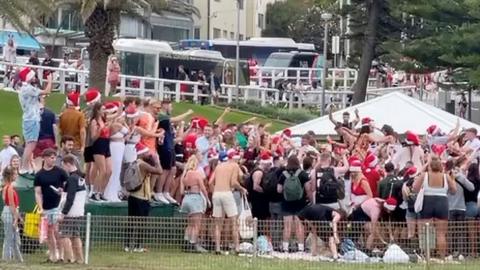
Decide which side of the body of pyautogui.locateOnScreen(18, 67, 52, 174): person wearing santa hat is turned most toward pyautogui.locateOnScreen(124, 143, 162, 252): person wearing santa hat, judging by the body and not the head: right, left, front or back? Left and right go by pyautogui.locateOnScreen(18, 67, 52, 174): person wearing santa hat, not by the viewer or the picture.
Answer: front

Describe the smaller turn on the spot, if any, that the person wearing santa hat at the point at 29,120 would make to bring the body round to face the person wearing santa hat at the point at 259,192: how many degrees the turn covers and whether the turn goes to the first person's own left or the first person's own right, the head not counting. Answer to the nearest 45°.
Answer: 0° — they already face them

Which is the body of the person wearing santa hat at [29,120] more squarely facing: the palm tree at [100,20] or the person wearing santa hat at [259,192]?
the person wearing santa hat

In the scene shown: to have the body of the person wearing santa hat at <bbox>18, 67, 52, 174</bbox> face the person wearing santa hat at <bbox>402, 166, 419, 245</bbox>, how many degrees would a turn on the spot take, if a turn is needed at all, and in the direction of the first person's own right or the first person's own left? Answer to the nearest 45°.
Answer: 0° — they already face them

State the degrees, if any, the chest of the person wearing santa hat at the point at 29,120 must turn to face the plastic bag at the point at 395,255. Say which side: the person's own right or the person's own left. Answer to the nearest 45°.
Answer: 0° — they already face it
